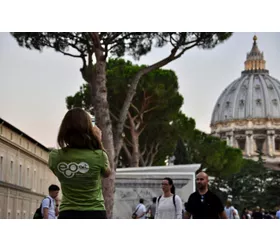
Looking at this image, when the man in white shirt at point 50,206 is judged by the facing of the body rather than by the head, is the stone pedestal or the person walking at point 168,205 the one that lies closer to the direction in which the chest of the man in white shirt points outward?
the person walking

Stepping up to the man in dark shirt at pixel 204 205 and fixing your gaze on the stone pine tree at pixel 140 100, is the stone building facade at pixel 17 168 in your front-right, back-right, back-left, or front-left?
front-left

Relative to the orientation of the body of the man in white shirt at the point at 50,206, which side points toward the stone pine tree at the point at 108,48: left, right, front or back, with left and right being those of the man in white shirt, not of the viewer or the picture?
left

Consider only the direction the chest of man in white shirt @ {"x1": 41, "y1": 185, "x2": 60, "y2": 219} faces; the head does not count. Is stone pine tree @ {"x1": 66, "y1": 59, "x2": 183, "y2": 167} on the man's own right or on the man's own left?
on the man's own left

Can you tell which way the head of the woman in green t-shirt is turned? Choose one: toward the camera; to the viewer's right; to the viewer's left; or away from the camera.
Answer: away from the camera

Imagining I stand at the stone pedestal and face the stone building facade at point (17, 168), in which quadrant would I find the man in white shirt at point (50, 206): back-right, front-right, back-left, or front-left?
front-left

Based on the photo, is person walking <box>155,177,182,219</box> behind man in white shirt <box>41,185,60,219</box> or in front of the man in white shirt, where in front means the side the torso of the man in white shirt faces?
in front
